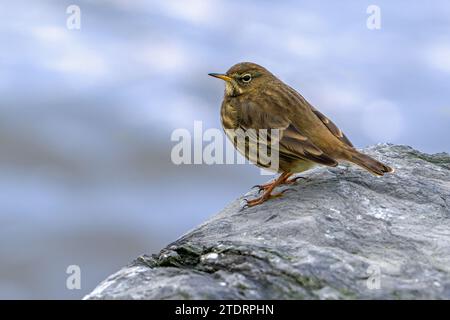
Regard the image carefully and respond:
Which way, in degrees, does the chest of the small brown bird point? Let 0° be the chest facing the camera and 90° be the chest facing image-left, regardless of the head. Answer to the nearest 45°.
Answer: approximately 90°
